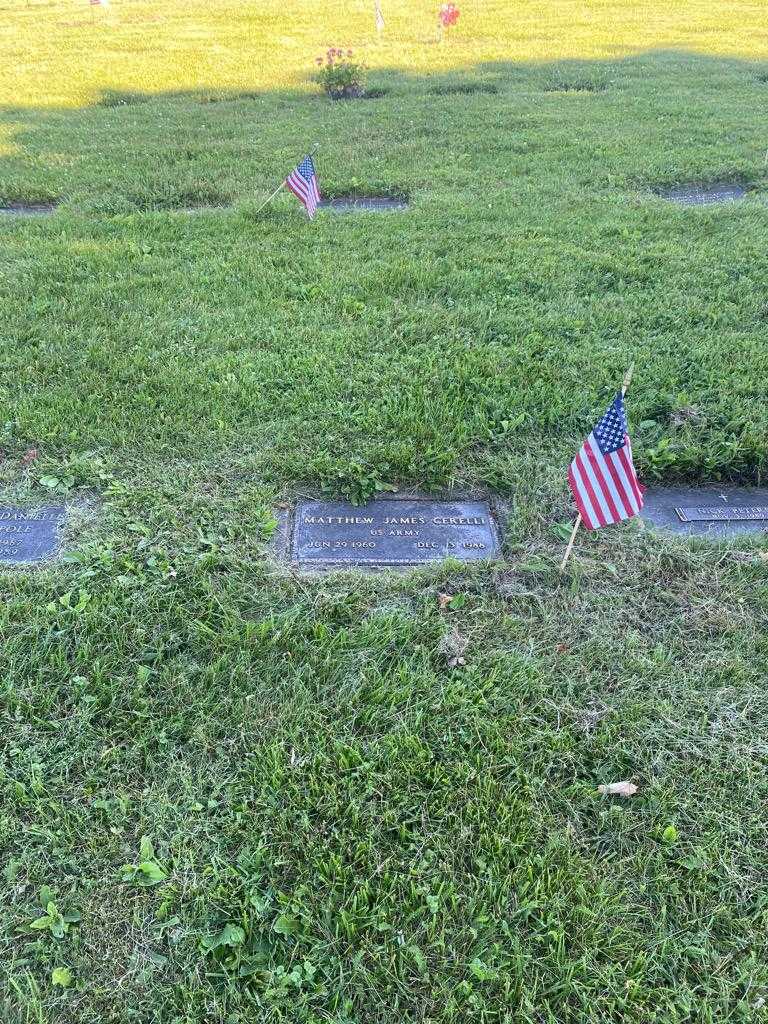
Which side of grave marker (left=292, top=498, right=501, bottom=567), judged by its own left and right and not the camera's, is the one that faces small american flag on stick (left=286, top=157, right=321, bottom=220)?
back

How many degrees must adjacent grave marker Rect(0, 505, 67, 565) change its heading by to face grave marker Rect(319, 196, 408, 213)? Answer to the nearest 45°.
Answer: approximately 135° to its left

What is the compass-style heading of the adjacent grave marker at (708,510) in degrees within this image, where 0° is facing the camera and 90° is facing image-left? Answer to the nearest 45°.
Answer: approximately 0°

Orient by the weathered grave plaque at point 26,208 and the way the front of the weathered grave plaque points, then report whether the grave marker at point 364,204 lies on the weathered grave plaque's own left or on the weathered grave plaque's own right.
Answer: on the weathered grave plaque's own left

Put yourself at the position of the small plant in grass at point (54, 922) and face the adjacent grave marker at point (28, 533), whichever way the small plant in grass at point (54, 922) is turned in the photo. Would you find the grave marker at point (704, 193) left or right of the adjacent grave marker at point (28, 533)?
right

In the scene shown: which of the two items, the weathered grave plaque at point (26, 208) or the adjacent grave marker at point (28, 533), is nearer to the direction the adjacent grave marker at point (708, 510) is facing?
the adjacent grave marker

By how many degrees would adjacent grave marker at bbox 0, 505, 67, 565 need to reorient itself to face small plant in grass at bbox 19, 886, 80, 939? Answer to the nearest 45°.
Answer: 0° — it already faces it
